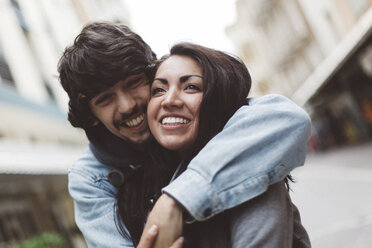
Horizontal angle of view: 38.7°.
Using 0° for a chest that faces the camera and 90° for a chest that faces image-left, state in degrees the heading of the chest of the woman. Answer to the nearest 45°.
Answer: approximately 45°

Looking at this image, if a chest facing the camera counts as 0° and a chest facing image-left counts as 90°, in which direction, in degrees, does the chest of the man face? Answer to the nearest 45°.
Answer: approximately 315°

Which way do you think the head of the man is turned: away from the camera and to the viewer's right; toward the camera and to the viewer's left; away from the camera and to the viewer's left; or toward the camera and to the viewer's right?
toward the camera and to the viewer's right

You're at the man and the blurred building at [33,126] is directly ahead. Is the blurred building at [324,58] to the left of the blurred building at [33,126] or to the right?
right

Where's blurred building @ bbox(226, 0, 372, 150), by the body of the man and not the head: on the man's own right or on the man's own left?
on the man's own left
